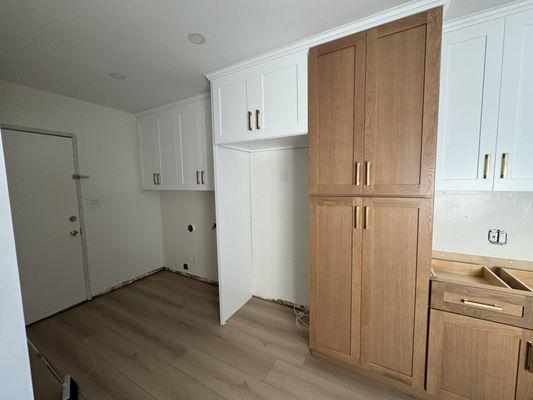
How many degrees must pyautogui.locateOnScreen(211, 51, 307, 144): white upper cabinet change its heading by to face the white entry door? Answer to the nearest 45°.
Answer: approximately 45° to its right

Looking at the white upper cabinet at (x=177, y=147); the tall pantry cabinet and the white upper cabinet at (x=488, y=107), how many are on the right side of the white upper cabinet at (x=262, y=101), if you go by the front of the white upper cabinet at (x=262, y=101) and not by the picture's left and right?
1

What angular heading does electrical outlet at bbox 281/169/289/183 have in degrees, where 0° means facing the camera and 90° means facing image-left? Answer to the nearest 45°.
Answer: approximately 45°

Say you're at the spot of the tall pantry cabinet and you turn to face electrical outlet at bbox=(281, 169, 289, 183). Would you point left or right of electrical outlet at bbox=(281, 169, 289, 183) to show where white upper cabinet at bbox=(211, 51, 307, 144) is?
left

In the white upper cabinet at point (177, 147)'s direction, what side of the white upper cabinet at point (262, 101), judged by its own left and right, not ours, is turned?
right

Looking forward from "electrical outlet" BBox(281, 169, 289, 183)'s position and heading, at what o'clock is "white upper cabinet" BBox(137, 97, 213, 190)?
The white upper cabinet is roughly at 2 o'clock from the electrical outlet.

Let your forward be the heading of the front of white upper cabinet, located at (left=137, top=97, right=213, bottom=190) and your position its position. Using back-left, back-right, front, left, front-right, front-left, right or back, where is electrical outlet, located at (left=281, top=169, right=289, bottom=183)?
left

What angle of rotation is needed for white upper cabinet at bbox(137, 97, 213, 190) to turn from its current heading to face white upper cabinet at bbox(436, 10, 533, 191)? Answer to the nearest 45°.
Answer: approximately 90° to its left

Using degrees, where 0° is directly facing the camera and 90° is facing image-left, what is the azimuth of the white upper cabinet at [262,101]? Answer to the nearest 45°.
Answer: approximately 45°

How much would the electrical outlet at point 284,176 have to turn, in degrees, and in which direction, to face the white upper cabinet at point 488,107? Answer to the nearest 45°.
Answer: approximately 90° to its left

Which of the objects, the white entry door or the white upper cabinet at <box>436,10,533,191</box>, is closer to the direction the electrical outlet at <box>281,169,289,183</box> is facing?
the white entry door

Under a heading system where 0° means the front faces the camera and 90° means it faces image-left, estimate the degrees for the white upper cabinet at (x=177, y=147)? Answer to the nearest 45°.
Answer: approximately 45°

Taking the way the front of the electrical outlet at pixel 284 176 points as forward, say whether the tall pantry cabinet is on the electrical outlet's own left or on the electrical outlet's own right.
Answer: on the electrical outlet's own left
